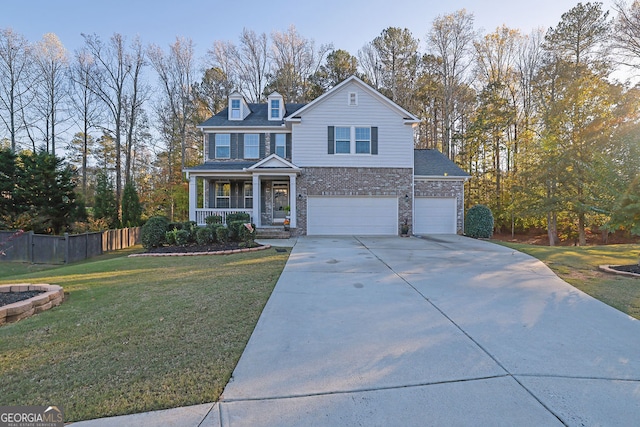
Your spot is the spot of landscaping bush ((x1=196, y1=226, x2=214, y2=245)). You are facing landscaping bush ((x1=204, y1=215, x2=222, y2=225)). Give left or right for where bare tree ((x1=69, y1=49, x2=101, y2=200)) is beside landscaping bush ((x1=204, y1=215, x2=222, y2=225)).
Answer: left

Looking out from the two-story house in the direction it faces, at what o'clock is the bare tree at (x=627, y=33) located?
The bare tree is roughly at 9 o'clock from the two-story house.

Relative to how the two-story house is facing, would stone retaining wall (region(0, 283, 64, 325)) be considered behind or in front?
in front

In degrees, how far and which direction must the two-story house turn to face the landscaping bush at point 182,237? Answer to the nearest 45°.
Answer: approximately 45° to its right

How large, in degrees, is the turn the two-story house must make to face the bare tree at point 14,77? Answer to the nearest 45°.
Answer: approximately 90° to its right

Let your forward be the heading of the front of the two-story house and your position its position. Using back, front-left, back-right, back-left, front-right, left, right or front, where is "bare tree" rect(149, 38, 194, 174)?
back-right

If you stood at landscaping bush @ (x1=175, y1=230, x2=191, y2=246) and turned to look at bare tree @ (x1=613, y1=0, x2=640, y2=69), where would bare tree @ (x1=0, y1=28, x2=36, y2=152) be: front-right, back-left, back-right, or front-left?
back-left

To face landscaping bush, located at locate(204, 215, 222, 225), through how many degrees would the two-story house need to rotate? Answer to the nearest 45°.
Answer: approximately 90° to its right

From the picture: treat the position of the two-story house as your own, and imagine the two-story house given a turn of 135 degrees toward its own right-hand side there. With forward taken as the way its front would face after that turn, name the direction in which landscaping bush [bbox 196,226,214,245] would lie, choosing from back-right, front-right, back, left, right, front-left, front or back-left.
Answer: left

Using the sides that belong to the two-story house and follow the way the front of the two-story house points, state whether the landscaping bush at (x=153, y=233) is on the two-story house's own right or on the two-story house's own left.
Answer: on the two-story house's own right

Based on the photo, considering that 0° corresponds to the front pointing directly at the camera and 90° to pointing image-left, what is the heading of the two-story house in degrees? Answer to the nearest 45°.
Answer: approximately 0°
